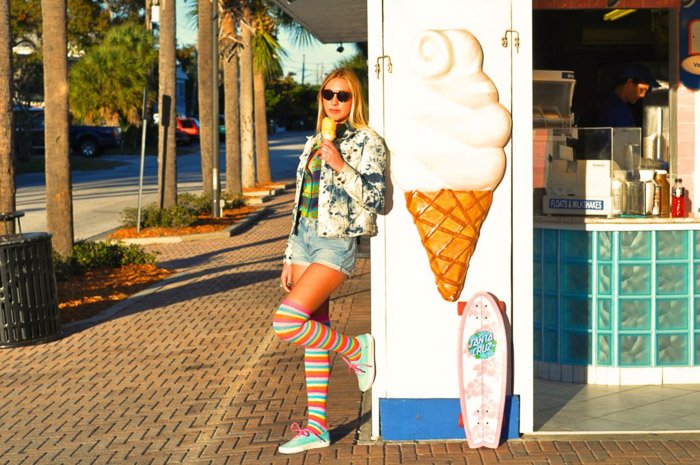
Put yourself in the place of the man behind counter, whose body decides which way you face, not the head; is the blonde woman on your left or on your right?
on your right

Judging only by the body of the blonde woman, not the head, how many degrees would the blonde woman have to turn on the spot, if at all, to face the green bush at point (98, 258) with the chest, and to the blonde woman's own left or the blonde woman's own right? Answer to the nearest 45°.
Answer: approximately 135° to the blonde woman's own right

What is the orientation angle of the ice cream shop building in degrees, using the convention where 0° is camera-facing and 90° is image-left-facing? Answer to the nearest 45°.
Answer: approximately 0°

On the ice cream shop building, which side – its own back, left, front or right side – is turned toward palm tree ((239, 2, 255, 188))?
back

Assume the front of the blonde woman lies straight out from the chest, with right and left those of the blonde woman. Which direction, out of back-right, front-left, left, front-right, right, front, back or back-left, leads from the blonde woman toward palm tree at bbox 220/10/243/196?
back-right
